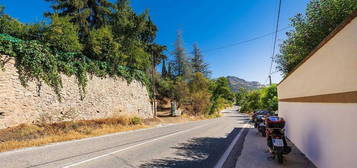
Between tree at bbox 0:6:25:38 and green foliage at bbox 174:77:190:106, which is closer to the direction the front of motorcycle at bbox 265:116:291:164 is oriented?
the green foliage

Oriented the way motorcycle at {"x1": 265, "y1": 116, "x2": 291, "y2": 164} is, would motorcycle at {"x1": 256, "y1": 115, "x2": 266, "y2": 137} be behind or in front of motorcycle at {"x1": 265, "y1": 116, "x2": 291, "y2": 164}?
in front

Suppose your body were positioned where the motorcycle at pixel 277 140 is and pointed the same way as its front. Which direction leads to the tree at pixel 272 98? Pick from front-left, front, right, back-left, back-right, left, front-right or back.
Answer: front

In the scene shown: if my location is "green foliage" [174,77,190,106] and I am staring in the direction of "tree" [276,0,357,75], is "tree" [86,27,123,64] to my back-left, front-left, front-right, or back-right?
front-right

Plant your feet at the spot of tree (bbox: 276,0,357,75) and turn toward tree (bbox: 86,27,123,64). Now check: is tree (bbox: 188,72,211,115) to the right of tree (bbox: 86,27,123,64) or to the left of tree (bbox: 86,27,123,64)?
right

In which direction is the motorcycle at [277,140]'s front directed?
away from the camera

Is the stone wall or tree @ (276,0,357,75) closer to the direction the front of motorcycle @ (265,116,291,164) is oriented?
the tree

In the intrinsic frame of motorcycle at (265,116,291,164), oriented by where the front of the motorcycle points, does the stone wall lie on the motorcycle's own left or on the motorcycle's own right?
on the motorcycle's own left

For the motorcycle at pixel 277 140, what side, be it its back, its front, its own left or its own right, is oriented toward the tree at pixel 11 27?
left

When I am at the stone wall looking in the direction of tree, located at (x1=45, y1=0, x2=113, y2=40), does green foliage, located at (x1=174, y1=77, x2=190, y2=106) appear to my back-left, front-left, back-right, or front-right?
front-right
